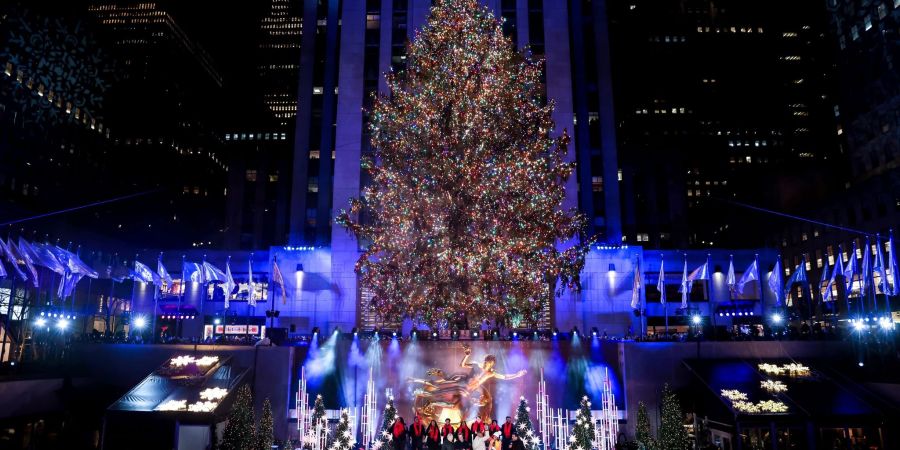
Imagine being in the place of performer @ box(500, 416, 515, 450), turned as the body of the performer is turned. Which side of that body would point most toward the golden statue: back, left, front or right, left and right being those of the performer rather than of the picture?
back

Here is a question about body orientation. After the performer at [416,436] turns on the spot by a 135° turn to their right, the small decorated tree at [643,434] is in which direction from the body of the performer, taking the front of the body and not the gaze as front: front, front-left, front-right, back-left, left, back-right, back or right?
back-right

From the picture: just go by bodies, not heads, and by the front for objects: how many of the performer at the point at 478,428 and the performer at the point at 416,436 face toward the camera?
2

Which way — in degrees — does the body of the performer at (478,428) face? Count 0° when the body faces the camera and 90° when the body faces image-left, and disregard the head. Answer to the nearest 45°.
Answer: approximately 0°

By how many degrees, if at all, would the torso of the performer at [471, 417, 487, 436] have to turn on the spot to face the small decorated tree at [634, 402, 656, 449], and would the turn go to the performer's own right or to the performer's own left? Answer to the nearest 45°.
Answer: approximately 90° to the performer's own left

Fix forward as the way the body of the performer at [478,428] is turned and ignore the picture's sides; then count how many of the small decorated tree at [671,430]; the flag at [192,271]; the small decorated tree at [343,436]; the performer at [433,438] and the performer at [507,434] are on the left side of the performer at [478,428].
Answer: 2

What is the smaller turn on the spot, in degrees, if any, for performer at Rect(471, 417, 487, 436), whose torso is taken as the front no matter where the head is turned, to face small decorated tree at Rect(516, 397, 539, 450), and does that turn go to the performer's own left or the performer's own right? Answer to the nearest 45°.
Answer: approximately 135° to the performer's own left

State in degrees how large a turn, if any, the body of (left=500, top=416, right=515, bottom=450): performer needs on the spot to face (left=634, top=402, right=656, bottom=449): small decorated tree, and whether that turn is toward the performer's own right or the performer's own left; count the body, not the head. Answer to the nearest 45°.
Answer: approximately 90° to the performer's own left

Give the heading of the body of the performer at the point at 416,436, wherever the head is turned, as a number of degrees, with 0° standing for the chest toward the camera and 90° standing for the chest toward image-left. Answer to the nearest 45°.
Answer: approximately 0°

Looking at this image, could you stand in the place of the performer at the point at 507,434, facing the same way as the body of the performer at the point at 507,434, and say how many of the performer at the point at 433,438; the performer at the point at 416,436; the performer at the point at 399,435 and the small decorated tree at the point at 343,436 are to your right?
4

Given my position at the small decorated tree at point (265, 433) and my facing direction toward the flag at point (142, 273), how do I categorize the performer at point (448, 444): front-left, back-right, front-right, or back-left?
back-right

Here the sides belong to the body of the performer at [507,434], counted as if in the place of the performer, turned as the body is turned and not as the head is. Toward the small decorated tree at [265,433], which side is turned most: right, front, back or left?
right
